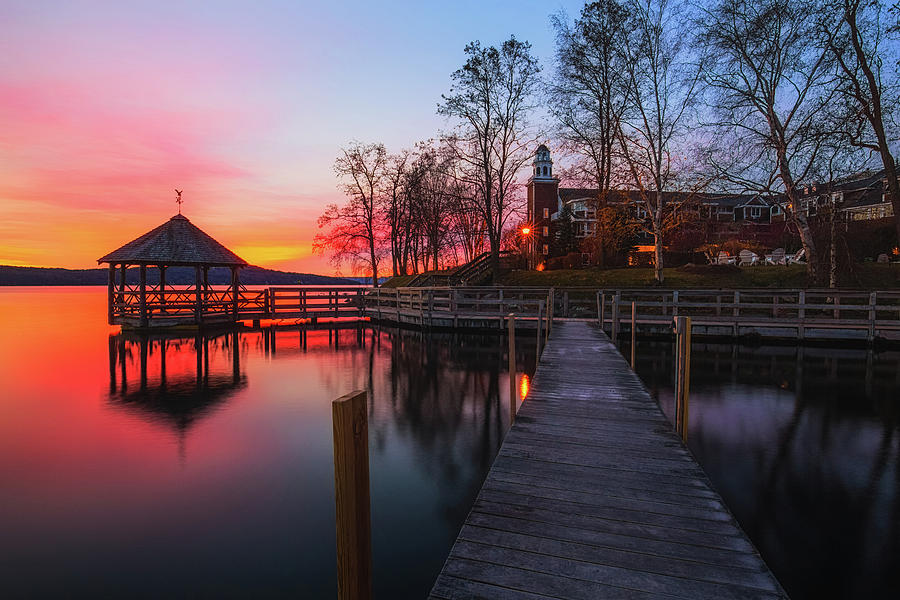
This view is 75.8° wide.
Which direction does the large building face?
toward the camera

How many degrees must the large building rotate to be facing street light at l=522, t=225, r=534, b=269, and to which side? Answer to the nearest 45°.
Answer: approximately 90° to its right

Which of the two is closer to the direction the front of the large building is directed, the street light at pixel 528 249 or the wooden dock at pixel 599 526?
the wooden dock

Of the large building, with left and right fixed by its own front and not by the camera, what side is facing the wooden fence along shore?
front

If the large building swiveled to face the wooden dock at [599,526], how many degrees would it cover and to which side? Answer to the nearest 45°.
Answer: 0° — it already faces it

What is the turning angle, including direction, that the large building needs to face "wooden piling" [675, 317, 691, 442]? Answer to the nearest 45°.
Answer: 0° — it already faces it

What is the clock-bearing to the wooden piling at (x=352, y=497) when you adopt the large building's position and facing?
The wooden piling is roughly at 12 o'clock from the large building.
